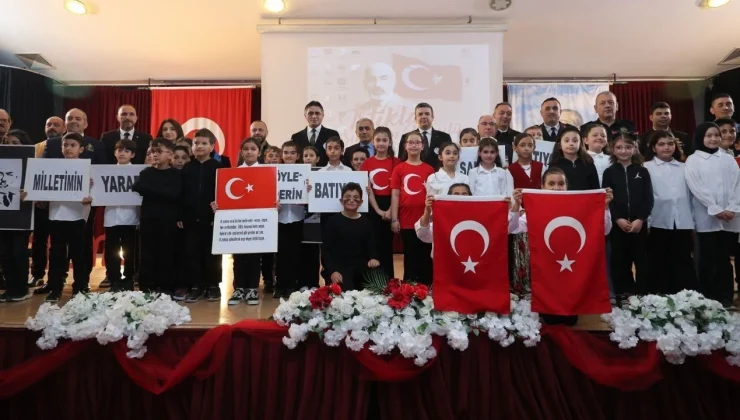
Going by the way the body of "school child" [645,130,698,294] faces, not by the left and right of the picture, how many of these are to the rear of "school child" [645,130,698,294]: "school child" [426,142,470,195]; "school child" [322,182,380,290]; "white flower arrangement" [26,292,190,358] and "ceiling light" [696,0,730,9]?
1

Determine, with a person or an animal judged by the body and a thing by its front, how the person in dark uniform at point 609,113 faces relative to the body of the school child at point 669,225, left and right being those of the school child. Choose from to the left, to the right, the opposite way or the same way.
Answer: the same way

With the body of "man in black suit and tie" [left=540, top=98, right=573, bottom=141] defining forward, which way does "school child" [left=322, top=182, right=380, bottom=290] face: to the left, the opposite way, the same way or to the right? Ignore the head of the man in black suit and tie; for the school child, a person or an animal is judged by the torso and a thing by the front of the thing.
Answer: the same way

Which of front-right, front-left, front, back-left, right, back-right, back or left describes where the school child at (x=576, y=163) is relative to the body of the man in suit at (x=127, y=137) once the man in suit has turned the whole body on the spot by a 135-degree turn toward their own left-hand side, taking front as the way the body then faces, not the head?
right

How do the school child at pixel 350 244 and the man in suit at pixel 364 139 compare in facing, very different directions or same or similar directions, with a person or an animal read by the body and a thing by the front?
same or similar directions

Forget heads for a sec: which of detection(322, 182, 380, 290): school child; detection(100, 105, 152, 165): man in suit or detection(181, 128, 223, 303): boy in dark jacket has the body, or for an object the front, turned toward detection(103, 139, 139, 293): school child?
the man in suit

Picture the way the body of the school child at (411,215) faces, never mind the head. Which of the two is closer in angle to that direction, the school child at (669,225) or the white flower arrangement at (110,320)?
the white flower arrangement

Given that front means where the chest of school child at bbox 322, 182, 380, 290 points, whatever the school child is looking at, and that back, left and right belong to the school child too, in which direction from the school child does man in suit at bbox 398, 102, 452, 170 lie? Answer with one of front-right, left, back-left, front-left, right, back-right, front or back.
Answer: back-left

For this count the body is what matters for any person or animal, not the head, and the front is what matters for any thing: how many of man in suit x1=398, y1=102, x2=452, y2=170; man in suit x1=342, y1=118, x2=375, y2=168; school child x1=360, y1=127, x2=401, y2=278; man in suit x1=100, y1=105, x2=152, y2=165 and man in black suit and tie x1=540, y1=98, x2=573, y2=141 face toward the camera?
5

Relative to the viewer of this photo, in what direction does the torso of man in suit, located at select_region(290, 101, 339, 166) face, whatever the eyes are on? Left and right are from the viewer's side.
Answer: facing the viewer

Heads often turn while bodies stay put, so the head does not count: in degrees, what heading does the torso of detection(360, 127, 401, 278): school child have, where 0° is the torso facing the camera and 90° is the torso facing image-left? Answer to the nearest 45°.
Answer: approximately 0°

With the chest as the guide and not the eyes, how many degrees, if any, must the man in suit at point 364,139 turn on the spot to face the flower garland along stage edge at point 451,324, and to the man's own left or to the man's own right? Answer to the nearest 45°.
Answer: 0° — they already face it

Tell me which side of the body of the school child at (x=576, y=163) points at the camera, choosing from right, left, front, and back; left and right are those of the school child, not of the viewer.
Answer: front

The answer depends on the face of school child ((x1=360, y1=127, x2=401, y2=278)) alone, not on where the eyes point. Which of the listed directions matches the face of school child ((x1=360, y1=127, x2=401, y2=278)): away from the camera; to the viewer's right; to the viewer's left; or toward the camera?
toward the camera

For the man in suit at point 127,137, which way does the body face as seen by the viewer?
toward the camera

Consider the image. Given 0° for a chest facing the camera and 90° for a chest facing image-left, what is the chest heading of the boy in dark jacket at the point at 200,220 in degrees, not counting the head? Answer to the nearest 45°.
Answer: approximately 0°

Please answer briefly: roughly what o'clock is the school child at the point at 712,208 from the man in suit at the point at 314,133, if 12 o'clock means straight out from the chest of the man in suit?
The school child is roughly at 10 o'clock from the man in suit.

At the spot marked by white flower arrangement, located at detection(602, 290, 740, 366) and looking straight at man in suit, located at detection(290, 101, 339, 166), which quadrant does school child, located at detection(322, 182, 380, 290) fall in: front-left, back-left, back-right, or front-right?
front-left

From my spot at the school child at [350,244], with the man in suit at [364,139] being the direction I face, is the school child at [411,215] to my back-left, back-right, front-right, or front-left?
front-right

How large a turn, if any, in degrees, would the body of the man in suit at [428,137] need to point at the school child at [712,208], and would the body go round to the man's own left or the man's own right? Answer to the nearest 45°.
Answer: approximately 90° to the man's own left
